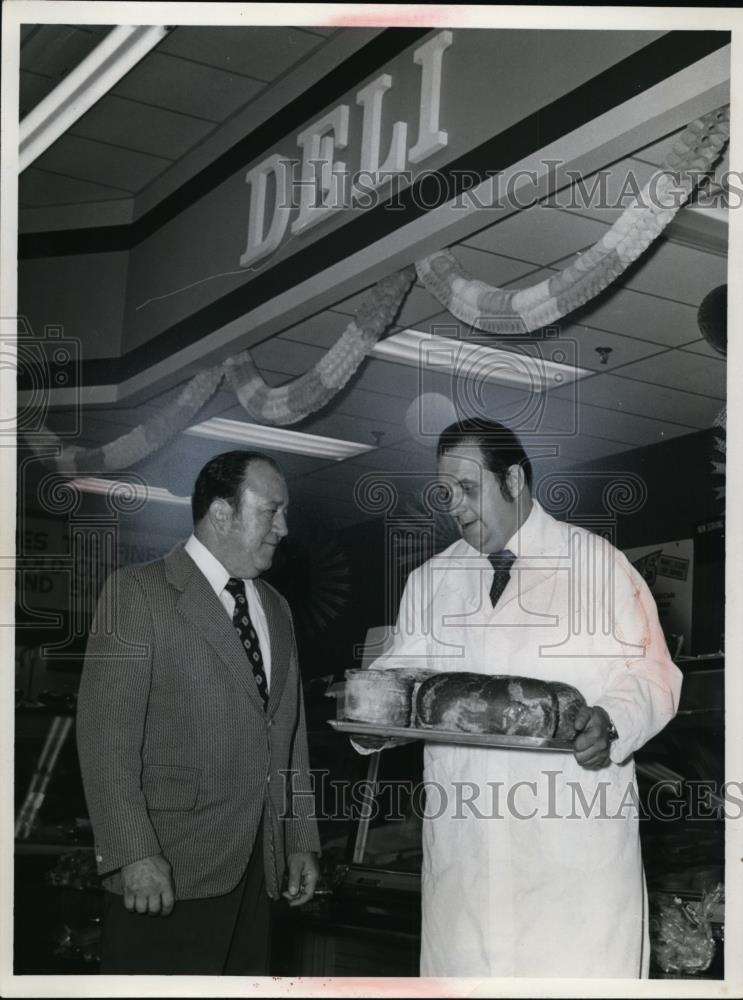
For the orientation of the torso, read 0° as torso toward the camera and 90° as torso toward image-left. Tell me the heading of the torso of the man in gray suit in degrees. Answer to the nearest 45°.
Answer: approximately 315°

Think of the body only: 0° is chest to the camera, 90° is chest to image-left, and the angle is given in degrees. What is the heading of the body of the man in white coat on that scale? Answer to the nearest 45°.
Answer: approximately 45°

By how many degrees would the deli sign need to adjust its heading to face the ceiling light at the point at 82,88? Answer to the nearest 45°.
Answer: approximately 45° to its right

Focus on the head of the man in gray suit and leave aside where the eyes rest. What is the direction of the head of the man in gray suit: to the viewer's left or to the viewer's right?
to the viewer's right

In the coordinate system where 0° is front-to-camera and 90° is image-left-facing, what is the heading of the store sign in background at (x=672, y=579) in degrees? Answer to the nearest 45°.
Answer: approximately 0°
